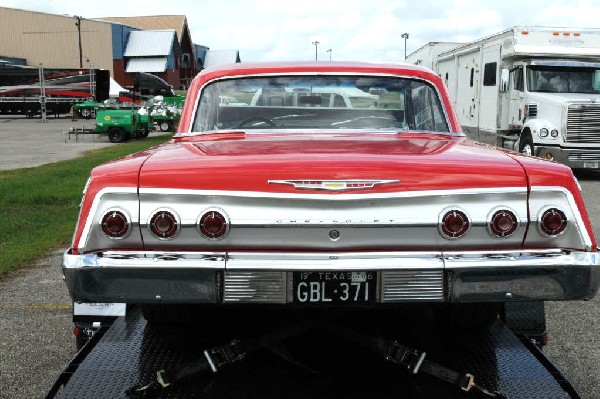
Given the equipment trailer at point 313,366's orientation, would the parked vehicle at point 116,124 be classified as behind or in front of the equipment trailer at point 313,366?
in front

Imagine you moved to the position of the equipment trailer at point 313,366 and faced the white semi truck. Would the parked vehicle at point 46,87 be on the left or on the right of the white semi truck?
left

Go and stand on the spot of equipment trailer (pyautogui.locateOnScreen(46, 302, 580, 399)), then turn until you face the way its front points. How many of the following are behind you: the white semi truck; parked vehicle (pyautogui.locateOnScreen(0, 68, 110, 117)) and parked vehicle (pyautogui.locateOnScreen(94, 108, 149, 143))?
0

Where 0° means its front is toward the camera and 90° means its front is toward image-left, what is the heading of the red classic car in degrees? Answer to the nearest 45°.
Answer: approximately 180°

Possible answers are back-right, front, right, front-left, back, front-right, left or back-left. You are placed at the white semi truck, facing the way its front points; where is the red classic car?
front-right

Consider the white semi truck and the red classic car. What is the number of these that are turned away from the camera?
1

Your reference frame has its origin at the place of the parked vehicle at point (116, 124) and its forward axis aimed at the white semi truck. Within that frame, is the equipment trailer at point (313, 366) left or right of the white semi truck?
right

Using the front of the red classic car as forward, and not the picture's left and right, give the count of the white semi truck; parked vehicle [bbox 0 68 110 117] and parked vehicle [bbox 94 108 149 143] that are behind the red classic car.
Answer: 0

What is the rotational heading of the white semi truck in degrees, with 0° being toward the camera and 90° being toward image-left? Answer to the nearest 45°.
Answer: approximately 315°

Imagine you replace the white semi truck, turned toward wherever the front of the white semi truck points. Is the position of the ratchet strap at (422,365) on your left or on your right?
on your right

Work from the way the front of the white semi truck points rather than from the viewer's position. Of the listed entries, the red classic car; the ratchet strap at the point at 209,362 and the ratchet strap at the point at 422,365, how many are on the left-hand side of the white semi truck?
0

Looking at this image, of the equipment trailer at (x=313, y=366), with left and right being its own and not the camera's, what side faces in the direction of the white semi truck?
front

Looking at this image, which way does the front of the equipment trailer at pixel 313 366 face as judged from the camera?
facing away from the viewer

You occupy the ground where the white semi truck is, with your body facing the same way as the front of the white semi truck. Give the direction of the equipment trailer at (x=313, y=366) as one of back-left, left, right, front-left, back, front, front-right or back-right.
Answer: front-right

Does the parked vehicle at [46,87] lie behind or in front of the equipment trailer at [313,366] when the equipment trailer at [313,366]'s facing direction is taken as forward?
in front

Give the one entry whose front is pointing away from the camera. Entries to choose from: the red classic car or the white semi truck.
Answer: the red classic car
